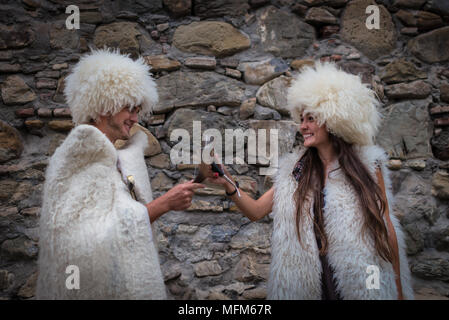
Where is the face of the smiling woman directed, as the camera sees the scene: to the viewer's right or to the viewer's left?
to the viewer's left

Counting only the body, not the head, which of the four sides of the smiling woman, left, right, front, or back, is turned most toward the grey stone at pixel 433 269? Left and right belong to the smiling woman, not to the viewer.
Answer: back

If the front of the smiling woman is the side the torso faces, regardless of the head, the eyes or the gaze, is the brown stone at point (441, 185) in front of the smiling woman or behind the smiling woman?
behind

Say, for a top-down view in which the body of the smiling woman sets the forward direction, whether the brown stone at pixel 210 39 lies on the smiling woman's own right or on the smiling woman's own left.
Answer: on the smiling woman's own right

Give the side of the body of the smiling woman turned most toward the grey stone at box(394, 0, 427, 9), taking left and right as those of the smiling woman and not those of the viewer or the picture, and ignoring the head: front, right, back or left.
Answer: back

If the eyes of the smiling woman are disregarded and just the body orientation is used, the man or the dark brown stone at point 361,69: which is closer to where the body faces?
the man

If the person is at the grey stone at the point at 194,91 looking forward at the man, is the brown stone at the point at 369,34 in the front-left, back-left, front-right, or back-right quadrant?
back-left
